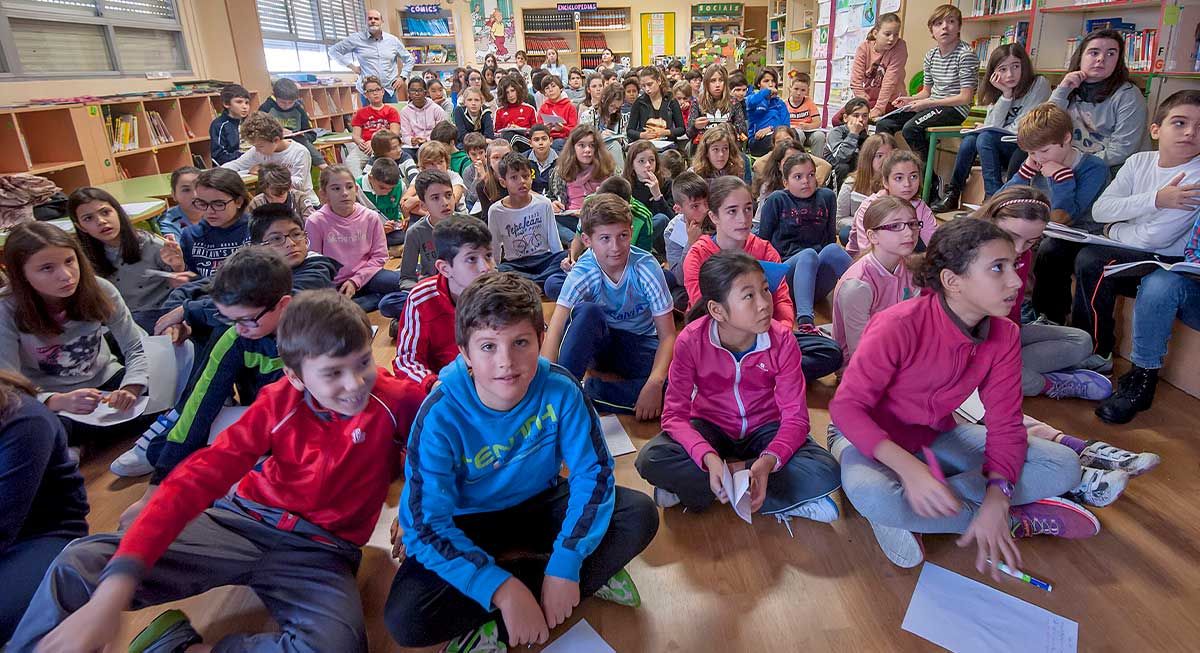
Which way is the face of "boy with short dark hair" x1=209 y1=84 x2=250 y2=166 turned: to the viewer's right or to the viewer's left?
to the viewer's right

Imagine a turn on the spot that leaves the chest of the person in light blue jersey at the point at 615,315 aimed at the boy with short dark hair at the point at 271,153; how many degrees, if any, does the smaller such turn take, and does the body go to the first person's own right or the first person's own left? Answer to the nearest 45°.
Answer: approximately 135° to the first person's own right

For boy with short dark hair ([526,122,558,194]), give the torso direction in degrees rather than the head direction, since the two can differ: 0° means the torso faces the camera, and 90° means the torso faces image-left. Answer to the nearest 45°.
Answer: approximately 0°

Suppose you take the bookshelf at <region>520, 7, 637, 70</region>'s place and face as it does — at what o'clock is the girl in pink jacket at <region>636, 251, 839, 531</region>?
The girl in pink jacket is roughly at 12 o'clock from the bookshelf.

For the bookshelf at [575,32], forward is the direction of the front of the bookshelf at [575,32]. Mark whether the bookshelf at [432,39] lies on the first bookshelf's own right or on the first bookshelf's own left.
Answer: on the first bookshelf's own right

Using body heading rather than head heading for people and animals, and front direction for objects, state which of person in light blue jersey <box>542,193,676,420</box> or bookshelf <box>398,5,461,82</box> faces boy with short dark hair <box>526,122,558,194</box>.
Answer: the bookshelf

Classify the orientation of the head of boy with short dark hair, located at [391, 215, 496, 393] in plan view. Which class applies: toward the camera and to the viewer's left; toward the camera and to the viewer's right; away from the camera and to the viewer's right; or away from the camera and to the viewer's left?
toward the camera and to the viewer's right

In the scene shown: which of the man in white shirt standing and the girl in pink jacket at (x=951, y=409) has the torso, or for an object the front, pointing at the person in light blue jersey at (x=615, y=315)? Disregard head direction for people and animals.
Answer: the man in white shirt standing

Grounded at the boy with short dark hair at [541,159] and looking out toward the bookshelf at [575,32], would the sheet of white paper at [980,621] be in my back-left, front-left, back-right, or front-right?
back-right
